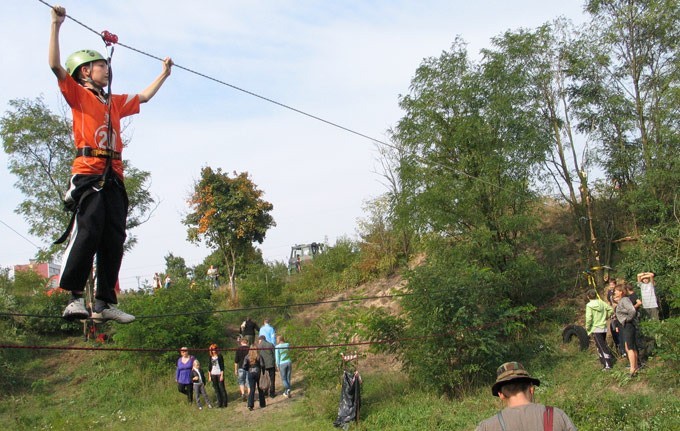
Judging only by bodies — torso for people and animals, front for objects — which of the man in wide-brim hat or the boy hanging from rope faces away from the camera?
the man in wide-brim hat

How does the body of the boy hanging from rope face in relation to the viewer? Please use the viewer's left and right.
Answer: facing the viewer and to the right of the viewer

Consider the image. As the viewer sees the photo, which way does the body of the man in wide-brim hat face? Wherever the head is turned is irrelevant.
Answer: away from the camera

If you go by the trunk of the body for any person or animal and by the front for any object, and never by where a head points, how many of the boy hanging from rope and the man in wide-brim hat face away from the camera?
1

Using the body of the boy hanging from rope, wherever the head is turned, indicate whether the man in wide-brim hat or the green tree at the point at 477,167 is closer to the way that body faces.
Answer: the man in wide-brim hat

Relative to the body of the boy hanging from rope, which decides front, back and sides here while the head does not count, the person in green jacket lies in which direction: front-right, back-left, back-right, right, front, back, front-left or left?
left

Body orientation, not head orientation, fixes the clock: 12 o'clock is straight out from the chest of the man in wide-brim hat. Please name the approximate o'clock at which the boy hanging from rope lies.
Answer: The boy hanging from rope is roughly at 9 o'clock from the man in wide-brim hat.

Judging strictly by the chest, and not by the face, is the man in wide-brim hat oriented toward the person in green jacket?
yes

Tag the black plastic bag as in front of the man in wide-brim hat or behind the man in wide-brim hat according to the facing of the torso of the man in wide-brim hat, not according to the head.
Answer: in front

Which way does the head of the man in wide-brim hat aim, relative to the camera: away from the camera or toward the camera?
away from the camera

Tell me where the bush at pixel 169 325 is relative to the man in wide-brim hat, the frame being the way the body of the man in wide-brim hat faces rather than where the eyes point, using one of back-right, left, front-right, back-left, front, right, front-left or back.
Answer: front-left

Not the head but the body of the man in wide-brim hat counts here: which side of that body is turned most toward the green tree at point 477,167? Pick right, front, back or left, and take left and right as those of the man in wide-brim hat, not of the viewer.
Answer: front

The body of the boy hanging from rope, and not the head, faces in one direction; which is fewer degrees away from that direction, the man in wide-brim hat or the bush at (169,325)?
the man in wide-brim hat

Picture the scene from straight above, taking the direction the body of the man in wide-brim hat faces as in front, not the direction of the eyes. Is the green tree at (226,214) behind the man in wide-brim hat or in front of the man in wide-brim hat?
in front
